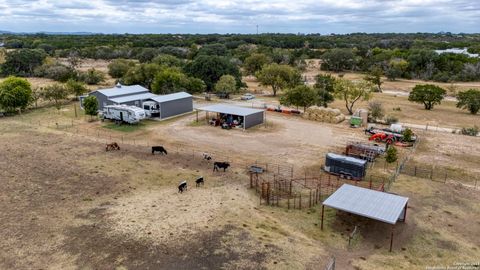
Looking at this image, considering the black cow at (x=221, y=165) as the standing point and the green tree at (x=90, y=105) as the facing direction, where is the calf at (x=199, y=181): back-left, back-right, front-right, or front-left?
back-left
